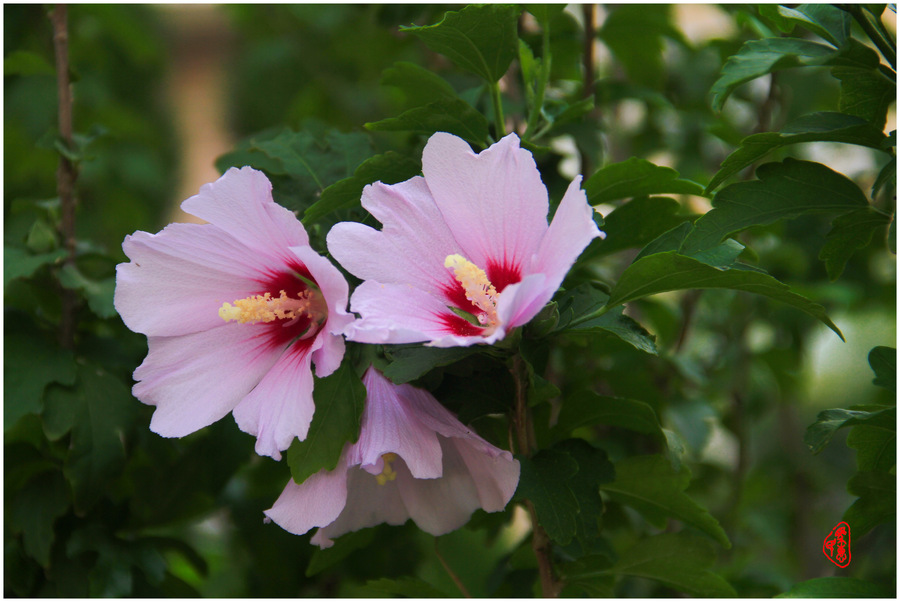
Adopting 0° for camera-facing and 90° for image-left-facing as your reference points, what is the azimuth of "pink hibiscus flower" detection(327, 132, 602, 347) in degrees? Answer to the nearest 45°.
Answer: approximately 45°

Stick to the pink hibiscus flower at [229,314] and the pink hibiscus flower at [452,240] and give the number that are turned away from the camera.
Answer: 0

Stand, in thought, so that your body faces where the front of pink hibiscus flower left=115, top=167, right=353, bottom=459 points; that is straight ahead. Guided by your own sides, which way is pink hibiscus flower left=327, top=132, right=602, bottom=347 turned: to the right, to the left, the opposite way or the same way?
the same way
